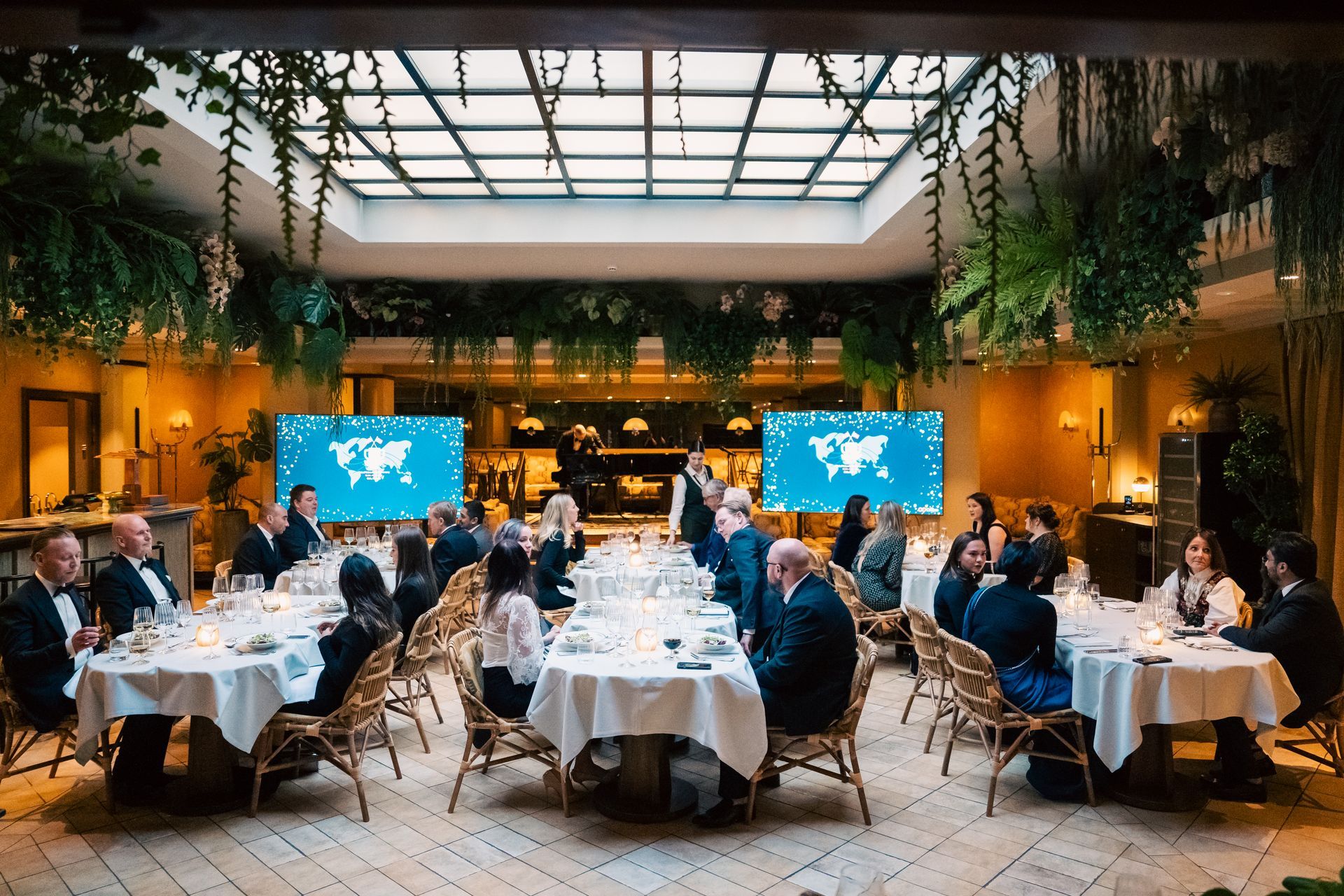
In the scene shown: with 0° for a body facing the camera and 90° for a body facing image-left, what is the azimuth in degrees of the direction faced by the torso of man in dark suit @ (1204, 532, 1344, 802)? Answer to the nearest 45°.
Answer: approximately 90°

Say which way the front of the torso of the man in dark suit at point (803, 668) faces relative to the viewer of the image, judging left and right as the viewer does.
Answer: facing to the left of the viewer

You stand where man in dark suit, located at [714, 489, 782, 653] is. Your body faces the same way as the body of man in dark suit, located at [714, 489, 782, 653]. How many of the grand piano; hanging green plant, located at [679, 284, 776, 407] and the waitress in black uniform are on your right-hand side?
3

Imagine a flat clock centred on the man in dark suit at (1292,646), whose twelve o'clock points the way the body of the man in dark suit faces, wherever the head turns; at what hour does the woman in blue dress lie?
The woman in blue dress is roughly at 11 o'clock from the man in dark suit.

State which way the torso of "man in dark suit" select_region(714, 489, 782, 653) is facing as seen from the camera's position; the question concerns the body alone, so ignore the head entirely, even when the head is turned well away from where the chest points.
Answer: to the viewer's left
